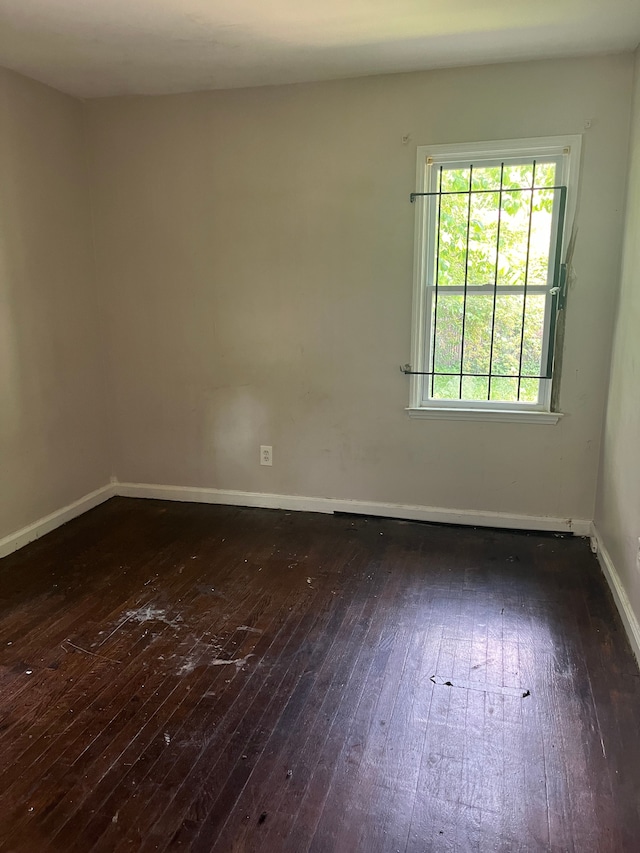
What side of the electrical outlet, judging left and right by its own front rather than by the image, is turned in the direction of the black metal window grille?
left

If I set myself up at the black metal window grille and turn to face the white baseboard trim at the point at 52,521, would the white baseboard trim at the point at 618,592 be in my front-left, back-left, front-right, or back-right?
back-left

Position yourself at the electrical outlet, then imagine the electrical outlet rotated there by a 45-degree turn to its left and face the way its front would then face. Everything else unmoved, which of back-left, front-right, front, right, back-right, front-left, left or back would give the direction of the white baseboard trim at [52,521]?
back-right

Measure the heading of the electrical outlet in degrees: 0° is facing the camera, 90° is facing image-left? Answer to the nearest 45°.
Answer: approximately 0°

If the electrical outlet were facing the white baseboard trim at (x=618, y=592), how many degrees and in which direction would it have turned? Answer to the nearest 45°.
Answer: approximately 45° to its left
